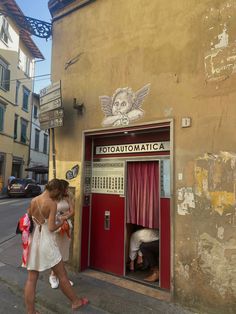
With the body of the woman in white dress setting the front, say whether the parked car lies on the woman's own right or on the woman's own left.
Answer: on the woman's own left

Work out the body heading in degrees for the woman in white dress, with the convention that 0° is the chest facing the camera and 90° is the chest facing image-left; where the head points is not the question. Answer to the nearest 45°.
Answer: approximately 225°

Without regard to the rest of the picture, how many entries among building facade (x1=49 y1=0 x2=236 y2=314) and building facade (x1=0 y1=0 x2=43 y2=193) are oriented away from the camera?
0

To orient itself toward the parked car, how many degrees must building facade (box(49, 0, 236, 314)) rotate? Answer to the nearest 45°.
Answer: approximately 90° to its right

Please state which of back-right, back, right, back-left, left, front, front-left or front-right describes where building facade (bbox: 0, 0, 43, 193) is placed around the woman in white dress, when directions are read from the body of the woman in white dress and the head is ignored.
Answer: front-left

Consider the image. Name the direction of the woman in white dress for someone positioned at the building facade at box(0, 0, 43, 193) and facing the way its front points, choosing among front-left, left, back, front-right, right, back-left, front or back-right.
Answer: front-right

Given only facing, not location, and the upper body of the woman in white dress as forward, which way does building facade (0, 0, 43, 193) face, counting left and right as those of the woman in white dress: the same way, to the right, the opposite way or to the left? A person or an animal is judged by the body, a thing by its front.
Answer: to the right

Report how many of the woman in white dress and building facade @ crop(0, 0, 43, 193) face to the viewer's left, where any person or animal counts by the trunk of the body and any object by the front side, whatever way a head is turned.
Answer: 0

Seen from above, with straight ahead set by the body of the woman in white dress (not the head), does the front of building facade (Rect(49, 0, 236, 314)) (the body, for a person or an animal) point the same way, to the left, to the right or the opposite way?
the opposite way

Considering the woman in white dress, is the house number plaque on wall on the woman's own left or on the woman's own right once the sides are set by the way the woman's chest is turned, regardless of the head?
on the woman's own right

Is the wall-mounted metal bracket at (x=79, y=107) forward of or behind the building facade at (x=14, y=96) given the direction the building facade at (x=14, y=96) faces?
forward

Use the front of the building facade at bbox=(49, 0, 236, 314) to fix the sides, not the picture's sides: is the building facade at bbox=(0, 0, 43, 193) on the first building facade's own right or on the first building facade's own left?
on the first building facade's own right

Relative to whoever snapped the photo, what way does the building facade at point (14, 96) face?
facing the viewer and to the right of the viewer
